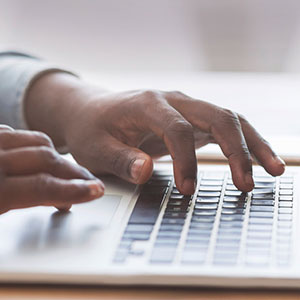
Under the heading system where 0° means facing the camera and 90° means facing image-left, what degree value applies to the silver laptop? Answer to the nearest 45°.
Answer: approximately 90°
